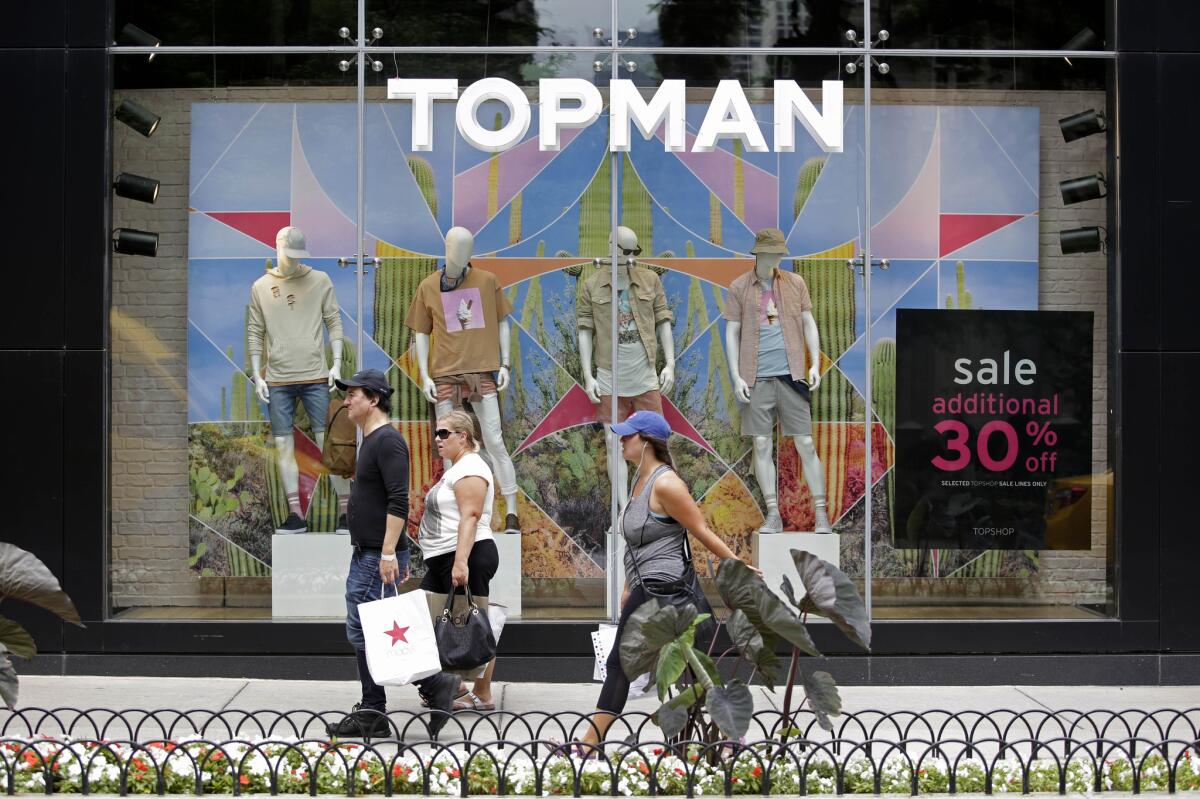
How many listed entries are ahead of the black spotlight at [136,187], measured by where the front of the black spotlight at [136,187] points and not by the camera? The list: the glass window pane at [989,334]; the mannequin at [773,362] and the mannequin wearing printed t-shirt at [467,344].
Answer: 3

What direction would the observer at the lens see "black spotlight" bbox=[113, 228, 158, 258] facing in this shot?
facing to the right of the viewer

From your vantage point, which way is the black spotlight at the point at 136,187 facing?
to the viewer's right

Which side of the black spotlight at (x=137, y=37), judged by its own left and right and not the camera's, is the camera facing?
right

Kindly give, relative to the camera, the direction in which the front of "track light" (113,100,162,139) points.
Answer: facing to the right of the viewer

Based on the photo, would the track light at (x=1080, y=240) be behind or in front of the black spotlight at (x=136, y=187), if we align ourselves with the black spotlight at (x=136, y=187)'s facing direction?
in front

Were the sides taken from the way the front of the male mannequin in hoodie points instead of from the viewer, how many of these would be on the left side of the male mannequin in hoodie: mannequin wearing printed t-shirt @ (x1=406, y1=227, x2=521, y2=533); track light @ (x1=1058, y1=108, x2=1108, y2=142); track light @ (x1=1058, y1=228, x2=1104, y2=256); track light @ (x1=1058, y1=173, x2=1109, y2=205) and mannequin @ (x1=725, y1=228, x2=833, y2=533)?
5
